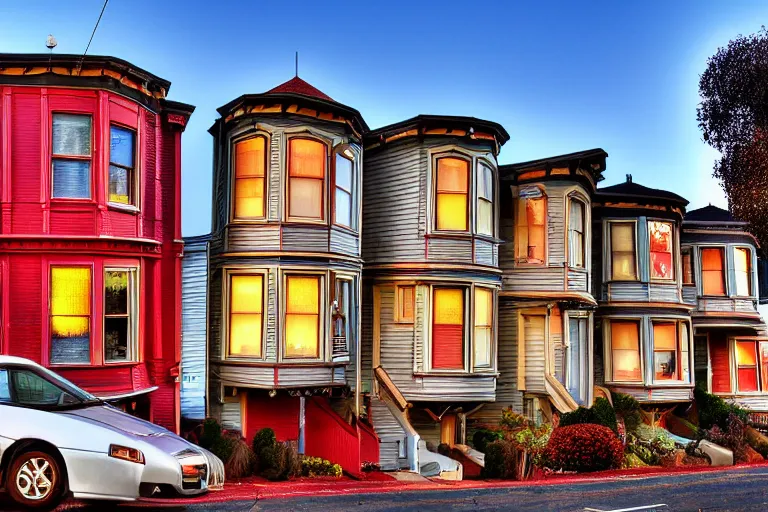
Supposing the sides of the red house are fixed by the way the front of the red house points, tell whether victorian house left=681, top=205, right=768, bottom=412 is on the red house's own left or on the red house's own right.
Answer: on the red house's own left

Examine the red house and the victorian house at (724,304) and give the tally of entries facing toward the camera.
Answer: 2

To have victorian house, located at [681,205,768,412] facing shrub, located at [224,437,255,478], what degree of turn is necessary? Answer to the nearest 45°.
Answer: approximately 45° to its right

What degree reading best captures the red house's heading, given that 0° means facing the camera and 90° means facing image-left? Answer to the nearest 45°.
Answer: approximately 0°
